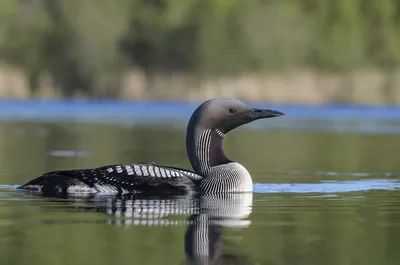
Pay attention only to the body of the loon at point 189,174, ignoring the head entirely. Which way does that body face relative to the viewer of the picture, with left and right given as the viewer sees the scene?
facing to the right of the viewer
